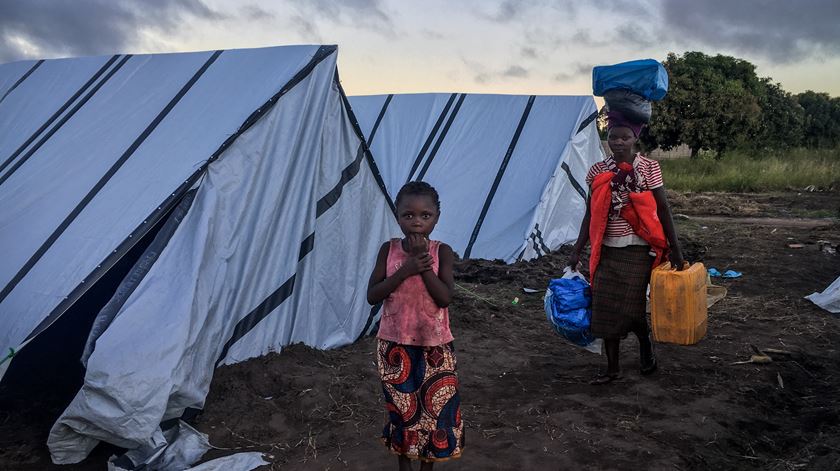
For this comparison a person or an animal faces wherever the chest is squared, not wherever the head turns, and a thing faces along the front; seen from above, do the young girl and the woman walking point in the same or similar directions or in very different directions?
same or similar directions

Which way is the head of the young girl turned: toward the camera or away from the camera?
toward the camera

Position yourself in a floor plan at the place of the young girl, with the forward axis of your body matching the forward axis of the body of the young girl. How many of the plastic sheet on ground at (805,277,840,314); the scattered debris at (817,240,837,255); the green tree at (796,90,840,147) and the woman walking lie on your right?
0

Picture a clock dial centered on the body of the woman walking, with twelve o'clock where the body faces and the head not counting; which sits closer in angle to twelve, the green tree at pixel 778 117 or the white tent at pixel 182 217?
the white tent

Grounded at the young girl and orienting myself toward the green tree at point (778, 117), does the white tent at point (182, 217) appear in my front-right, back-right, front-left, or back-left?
front-left

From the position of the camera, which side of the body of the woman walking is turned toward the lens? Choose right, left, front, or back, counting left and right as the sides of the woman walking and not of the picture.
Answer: front

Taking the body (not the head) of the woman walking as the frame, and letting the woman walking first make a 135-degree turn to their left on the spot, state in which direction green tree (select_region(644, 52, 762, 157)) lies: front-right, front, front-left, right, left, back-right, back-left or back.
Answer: front-left

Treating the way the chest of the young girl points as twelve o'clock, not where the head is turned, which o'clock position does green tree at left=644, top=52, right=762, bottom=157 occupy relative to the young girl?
The green tree is roughly at 7 o'clock from the young girl.

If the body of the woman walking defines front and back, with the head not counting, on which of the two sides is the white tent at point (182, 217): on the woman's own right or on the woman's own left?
on the woman's own right

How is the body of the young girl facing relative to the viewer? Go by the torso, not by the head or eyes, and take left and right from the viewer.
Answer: facing the viewer

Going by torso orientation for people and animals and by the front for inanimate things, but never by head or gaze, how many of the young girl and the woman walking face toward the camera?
2

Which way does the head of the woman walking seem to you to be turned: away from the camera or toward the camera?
toward the camera

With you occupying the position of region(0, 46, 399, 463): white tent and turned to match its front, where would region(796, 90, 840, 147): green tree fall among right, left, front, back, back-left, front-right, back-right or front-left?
left

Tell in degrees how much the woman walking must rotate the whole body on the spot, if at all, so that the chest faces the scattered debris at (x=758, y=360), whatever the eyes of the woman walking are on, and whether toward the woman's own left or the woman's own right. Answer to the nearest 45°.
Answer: approximately 135° to the woman's own left
